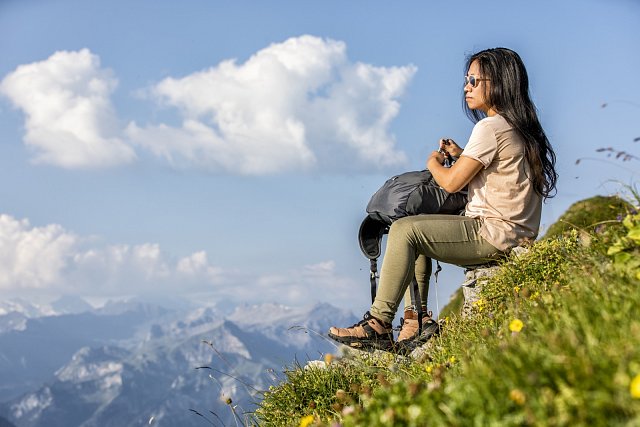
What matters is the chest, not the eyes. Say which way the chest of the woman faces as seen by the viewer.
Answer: to the viewer's left

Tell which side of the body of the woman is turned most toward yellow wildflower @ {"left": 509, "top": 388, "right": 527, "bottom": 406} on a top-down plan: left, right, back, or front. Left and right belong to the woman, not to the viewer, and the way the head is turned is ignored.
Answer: left
